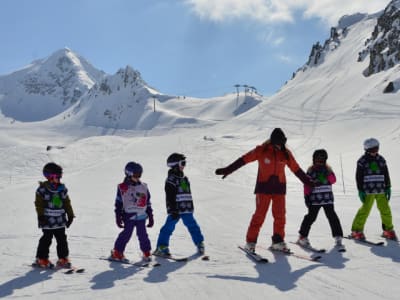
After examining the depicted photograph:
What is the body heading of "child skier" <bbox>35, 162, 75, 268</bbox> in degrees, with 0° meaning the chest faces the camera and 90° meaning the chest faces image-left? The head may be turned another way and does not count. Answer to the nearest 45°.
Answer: approximately 315°

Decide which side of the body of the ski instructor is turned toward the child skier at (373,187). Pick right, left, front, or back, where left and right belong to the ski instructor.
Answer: left

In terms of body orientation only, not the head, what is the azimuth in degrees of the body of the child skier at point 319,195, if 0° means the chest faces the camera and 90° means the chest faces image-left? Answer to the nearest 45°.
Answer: approximately 0°

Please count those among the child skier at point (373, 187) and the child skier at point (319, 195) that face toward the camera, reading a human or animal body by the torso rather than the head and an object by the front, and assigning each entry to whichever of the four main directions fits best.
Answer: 2

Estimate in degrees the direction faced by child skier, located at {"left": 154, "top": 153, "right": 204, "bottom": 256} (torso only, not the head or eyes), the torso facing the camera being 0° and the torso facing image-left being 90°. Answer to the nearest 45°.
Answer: approximately 315°

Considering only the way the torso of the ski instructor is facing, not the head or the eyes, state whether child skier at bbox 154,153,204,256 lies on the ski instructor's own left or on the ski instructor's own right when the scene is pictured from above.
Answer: on the ski instructor's own right
